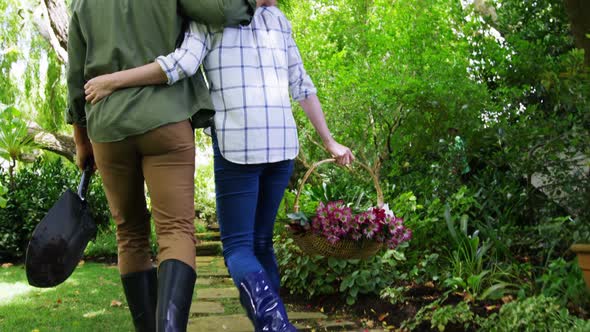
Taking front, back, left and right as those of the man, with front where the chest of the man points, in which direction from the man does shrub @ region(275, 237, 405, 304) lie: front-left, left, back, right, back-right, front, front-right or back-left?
front-right

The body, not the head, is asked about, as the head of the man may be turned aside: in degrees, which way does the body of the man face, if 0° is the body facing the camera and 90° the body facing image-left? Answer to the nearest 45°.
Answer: approximately 180°

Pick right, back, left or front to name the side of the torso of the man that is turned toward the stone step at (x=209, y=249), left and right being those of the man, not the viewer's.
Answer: front

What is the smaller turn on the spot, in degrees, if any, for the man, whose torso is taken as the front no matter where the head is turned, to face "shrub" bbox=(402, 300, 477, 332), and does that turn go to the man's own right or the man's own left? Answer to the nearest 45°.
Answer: approximately 90° to the man's own right

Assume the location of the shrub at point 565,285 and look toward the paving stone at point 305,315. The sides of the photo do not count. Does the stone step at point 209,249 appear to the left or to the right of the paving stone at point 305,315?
right

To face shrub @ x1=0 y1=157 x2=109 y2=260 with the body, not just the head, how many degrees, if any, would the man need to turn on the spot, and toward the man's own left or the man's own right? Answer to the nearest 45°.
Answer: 0° — they already face it

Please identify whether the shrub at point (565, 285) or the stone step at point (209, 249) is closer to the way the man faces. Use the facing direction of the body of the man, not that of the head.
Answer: the stone step

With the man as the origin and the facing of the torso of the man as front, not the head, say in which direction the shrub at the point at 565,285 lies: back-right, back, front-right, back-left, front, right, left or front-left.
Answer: right
